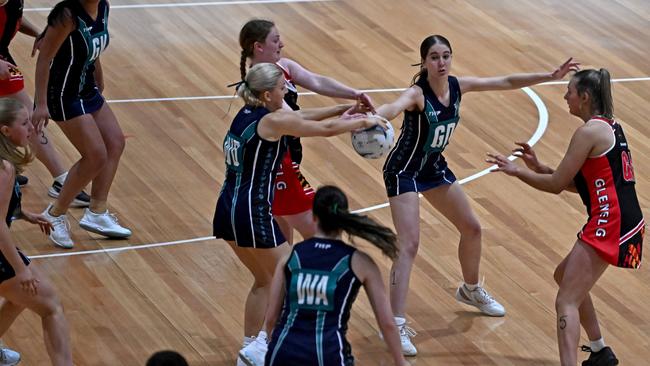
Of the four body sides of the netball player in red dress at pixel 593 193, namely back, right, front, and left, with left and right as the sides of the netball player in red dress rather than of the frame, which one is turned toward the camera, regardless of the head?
left

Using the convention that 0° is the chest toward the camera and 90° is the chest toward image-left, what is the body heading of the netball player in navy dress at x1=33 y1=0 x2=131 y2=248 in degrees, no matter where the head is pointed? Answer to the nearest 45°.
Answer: approximately 315°

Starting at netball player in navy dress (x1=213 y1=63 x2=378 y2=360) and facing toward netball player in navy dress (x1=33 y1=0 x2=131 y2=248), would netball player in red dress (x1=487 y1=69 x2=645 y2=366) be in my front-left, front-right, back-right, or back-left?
back-right

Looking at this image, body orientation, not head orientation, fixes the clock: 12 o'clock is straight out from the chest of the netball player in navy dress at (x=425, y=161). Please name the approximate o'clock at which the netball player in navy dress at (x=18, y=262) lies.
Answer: the netball player in navy dress at (x=18, y=262) is roughly at 3 o'clock from the netball player in navy dress at (x=425, y=161).

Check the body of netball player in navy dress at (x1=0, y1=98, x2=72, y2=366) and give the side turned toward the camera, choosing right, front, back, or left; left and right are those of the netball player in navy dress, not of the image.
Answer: right

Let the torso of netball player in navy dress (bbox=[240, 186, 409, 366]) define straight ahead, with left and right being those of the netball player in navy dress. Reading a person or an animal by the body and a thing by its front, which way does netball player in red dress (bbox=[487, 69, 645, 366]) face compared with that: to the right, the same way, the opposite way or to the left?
to the left

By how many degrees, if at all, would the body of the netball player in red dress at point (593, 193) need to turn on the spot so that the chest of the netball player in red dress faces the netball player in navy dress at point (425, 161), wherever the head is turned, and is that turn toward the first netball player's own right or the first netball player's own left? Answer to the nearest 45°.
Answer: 0° — they already face them

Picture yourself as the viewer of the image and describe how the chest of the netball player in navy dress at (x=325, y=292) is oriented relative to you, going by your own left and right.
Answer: facing away from the viewer

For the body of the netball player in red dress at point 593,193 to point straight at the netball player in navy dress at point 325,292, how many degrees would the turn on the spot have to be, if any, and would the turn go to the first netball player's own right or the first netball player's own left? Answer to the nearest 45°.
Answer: approximately 45° to the first netball player's own left

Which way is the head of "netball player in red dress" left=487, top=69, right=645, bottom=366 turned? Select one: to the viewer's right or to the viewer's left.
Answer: to the viewer's left

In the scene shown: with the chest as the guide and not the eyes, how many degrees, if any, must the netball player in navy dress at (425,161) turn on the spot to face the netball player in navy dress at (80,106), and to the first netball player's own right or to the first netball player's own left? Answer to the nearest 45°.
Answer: approximately 135° to the first netball player's own right

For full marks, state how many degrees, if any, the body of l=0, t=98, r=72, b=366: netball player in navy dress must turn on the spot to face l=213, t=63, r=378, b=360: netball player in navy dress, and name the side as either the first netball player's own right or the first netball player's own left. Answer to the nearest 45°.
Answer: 0° — they already face them

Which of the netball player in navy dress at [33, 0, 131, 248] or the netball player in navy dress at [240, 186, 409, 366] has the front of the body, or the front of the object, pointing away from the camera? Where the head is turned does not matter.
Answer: the netball player in navy dress at [240, 186, 409, 366]
